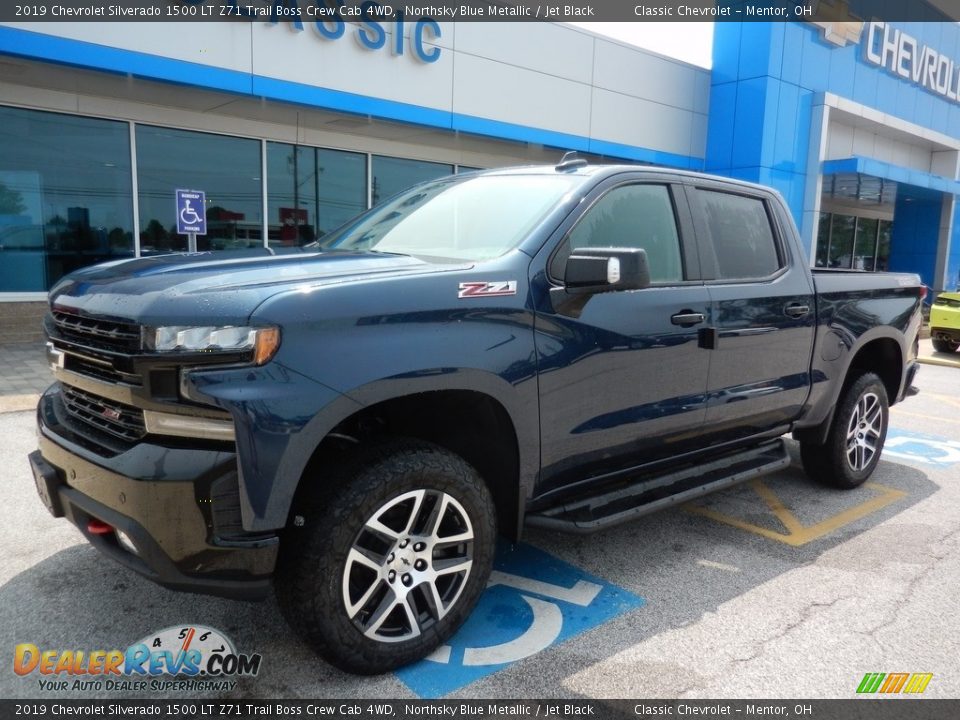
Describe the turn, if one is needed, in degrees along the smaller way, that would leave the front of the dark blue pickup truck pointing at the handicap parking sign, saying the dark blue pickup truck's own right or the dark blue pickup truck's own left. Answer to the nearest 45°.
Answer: approximately 90° to the dark blue pickup truck's own right

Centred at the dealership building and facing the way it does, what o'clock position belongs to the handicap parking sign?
The handicap parking sign is roughly at 2 o'clock from the dealership building.

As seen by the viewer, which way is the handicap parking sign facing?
toward the camera

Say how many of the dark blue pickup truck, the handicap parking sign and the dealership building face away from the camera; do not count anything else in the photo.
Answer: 0

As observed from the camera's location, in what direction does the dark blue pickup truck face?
facing the viewer and to the left of the viewer

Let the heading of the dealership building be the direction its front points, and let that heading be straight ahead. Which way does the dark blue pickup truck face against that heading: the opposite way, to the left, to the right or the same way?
to the right

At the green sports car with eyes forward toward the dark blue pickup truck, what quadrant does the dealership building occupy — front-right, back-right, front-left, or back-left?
front-right

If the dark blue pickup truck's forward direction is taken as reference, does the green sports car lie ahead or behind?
behind

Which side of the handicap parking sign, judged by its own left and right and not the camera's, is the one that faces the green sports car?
left

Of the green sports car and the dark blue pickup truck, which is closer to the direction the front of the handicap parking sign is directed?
the dark blue pickup truck

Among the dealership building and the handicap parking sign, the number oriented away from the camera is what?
0
